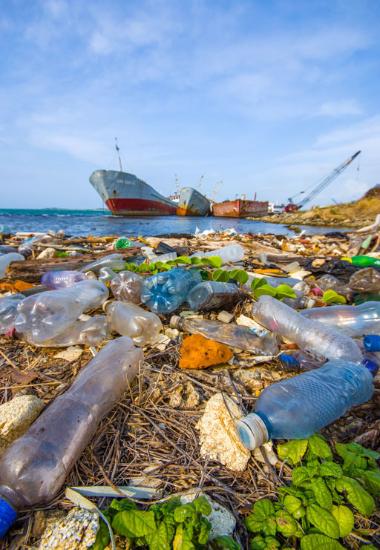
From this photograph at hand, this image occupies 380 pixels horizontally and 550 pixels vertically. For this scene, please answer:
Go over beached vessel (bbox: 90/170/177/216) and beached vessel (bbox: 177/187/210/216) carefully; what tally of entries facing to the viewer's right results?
0

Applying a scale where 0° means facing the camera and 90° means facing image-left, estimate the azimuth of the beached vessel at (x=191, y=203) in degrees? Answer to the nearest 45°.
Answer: approximately 45°

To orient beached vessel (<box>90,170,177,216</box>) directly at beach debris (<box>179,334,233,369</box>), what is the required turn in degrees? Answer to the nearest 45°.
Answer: approximately 45° to its left

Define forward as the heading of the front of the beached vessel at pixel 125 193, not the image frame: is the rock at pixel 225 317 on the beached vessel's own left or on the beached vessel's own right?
on the beached vessel's own left

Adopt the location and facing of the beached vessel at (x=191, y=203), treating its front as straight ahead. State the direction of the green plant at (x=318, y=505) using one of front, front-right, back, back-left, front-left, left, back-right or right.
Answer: front-left

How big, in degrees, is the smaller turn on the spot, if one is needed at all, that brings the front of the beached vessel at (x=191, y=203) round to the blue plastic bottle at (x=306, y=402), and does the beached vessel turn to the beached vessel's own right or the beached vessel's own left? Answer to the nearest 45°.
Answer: approximately 45° to the beached vessel's own left

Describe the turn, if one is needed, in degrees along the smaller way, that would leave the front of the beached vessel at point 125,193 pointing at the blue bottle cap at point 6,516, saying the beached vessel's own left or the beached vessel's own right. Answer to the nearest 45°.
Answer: approximately 45° to the beached vessel's own left

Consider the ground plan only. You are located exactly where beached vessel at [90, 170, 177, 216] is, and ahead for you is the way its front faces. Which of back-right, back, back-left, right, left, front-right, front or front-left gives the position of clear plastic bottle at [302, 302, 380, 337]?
front-left

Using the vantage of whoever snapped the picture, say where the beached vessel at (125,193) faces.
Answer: facing the viewer and to the left of the viewer

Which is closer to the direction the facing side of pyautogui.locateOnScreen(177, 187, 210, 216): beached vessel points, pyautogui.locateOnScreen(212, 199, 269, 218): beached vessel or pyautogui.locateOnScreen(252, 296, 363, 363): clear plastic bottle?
the clear plastic bottle

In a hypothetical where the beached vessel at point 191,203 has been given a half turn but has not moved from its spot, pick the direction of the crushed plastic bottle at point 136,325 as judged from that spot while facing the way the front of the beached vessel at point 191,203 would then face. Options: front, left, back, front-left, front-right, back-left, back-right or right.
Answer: back-right

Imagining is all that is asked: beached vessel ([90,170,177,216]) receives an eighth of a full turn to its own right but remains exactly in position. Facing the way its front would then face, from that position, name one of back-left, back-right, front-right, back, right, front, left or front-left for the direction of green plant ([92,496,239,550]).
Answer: left

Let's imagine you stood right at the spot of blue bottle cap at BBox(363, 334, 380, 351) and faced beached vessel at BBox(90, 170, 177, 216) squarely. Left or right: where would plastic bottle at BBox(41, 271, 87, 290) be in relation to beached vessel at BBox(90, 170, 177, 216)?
left

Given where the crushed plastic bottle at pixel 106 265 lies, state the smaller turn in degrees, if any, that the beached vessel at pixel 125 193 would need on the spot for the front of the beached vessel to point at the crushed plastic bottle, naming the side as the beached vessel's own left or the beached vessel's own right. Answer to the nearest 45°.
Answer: approximately 45° to the beached vessel's own left

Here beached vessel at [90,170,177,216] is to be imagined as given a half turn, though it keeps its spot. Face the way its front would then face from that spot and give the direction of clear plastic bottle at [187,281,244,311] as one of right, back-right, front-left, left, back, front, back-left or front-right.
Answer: back-right

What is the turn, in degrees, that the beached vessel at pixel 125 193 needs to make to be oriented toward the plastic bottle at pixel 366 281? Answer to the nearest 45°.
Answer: approximately 45° to its left
